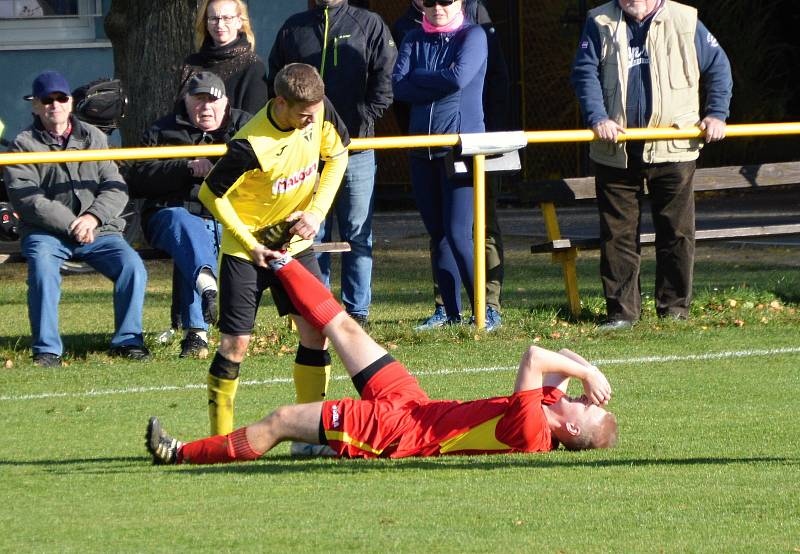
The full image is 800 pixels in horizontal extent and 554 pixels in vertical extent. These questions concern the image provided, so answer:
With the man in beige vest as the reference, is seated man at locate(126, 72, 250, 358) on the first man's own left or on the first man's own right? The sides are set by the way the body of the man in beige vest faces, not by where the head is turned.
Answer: on the first man's own right

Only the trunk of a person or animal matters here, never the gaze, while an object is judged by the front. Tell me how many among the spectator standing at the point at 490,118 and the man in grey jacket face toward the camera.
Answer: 2

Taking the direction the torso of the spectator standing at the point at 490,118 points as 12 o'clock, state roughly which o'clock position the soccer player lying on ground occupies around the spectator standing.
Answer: The soccer player lying on ground is roughly at 12 o'clock from the spectator standing.

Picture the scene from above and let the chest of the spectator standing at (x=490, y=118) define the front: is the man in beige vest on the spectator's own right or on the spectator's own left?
on the spectator's own left

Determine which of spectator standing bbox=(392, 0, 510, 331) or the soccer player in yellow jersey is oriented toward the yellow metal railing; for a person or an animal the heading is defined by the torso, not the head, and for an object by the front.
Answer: the spectator standing

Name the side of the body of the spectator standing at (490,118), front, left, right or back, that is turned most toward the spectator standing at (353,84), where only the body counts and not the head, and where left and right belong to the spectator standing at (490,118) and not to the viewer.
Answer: right

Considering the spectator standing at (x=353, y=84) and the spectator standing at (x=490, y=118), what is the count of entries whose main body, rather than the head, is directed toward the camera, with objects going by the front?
2
